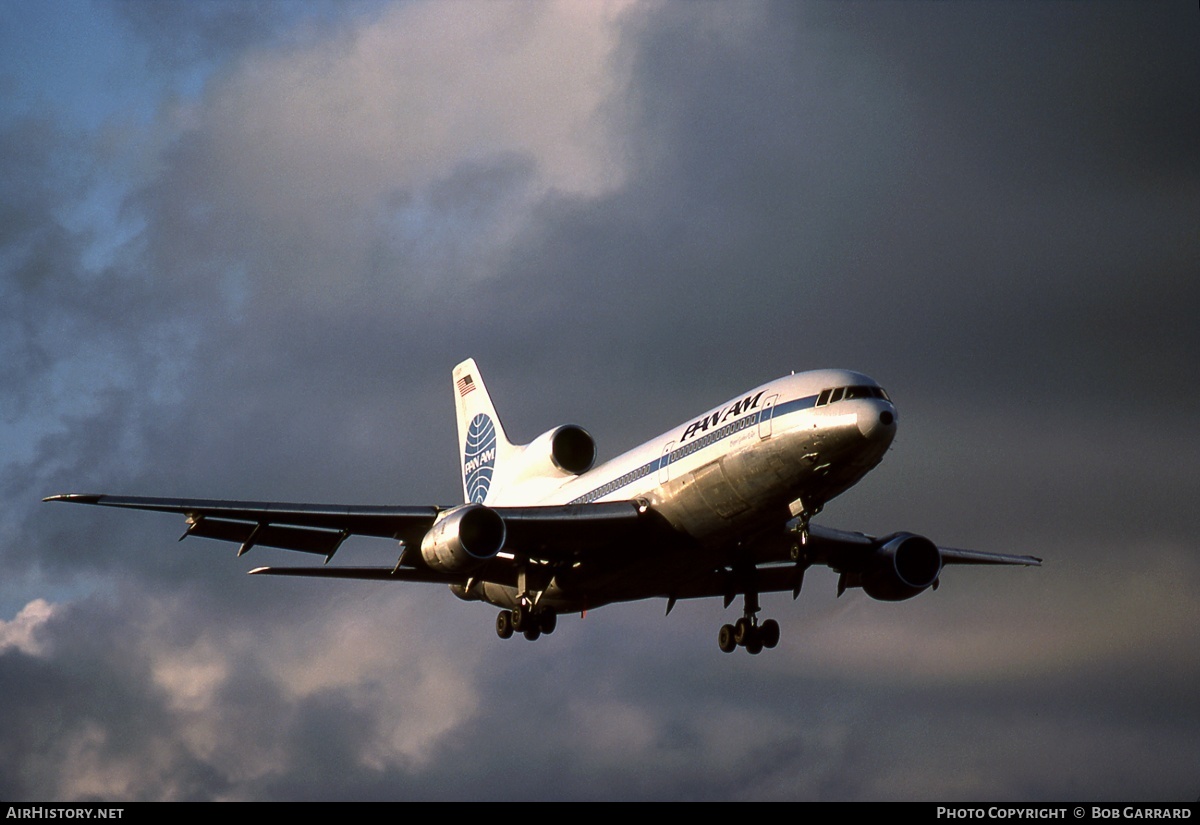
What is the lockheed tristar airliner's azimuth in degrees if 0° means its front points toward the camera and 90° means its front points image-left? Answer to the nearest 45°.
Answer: approximately 315°
